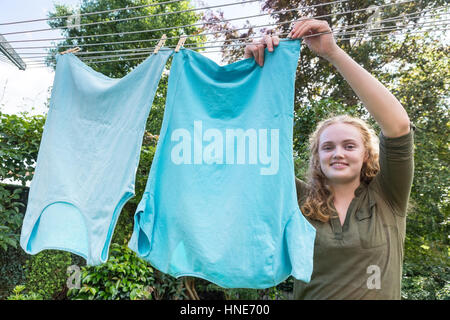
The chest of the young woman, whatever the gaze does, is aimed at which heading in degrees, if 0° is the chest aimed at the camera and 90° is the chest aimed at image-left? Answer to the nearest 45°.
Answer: approximately 0°

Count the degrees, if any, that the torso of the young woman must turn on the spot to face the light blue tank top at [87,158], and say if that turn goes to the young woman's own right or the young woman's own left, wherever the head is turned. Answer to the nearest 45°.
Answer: approximately 90° to the young woman's own right

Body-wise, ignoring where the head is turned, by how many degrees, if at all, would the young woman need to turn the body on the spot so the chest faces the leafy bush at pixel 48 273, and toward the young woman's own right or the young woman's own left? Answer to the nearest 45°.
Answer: approximately 135° to the young woman's own right

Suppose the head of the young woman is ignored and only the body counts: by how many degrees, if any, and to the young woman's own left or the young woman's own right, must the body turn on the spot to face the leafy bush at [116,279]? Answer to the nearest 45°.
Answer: approximately 135° to the young woman's own right
